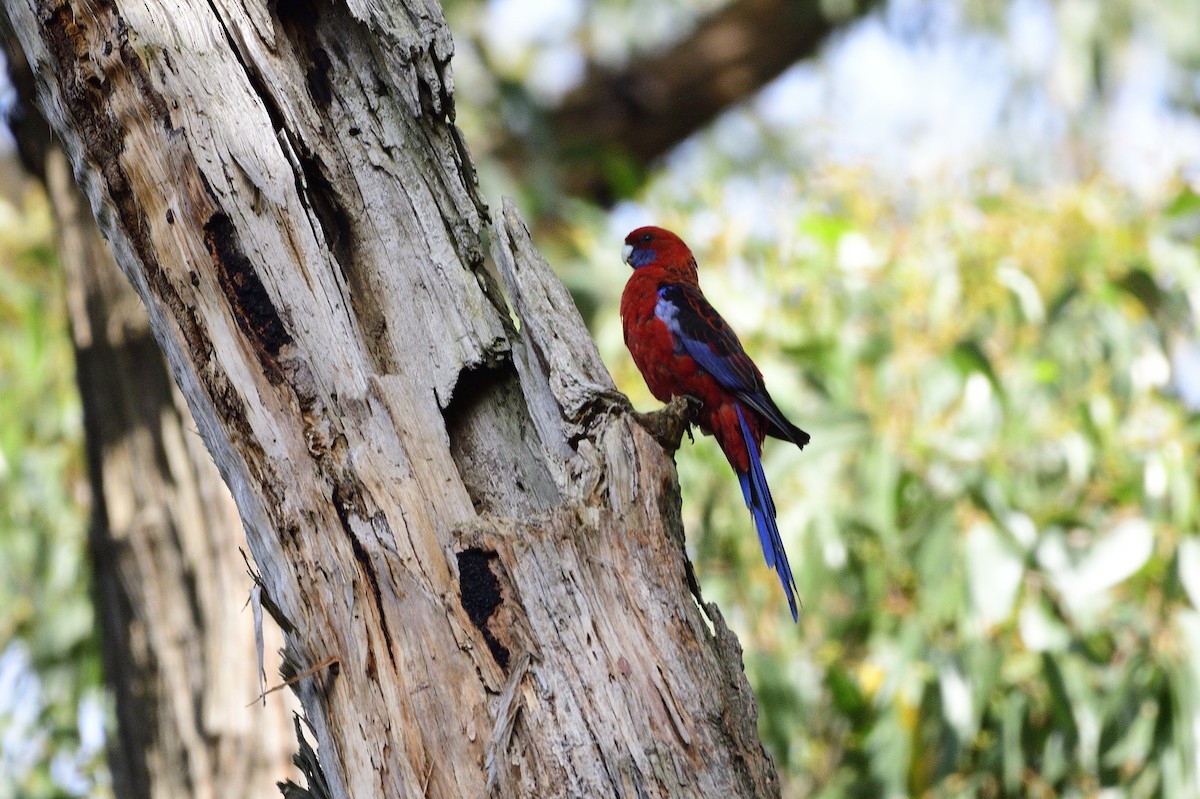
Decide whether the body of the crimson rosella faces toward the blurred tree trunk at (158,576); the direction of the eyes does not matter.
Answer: yes

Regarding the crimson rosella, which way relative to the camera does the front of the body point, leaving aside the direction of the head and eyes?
to the viewer's left
